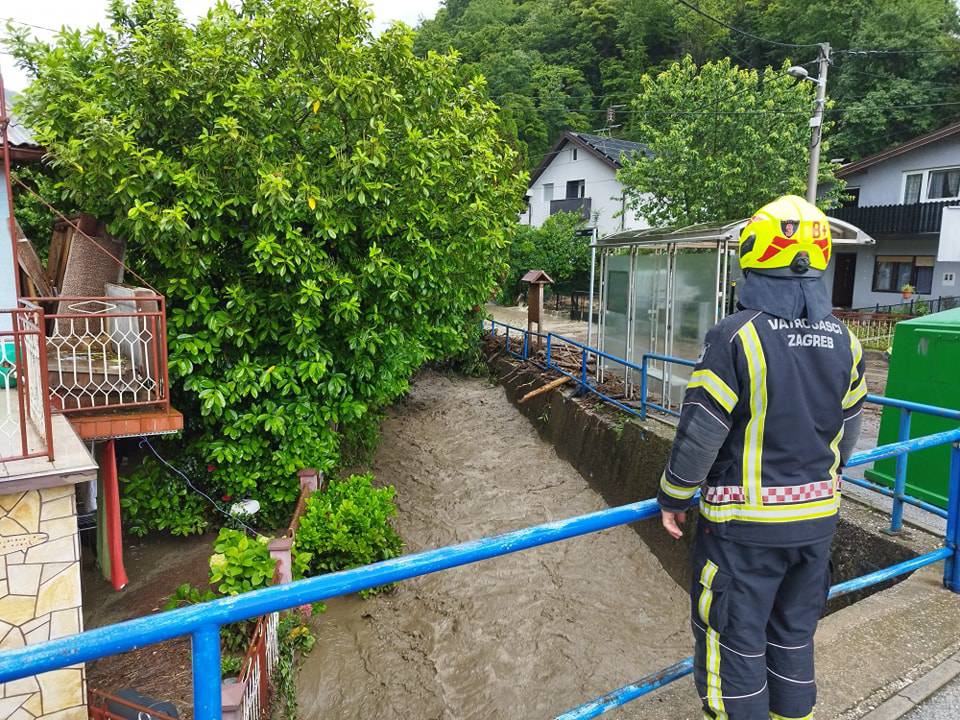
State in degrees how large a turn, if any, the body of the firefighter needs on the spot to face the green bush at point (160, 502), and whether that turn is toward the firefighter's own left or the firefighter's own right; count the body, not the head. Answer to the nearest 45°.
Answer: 0° — they already face it

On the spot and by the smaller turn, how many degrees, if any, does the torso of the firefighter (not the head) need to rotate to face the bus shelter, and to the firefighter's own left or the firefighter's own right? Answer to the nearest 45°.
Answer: approximately 45° to the firefighter's own right

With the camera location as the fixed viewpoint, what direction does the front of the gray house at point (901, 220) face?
facing the viewer and to the left of the viewer

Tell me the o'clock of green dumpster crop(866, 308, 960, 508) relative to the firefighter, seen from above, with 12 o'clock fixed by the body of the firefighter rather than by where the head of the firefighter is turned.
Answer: The green dumpster is roughly at 2 o'clock from the firefighter.

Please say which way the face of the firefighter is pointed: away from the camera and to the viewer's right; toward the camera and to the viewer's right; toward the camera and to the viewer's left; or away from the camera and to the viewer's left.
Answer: away from the camera and to the viewer's left

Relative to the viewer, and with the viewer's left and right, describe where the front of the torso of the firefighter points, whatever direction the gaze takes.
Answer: facing away from the viewer and to the left of the viewer

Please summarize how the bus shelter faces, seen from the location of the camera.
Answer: facing away from the viewer and to the right of the viewer

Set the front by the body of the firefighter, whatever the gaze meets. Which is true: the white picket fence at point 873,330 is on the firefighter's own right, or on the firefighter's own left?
on the firefighter's own right

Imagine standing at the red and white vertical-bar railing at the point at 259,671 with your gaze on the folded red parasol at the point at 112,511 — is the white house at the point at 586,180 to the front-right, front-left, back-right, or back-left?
front-right

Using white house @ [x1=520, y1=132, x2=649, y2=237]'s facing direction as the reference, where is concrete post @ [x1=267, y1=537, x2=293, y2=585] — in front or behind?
in front

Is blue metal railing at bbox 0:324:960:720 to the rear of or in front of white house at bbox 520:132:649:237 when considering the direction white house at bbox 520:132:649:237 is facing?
in front
